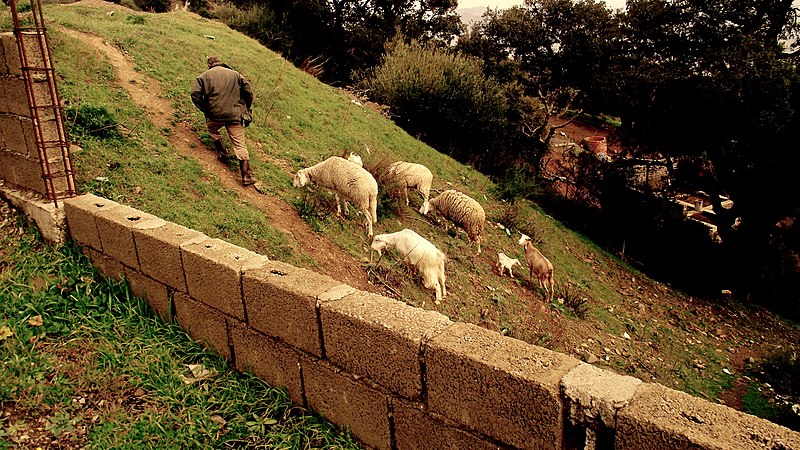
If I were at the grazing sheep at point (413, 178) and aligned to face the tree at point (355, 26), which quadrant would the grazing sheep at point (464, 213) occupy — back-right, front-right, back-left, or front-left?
back-right

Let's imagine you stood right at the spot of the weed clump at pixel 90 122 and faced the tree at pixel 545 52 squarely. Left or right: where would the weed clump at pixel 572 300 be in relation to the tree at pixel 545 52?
right

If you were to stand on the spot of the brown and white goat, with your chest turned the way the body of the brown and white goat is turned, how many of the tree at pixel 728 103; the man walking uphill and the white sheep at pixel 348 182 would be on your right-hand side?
1
